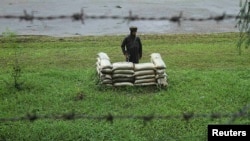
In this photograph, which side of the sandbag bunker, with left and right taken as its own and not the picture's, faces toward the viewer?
front
